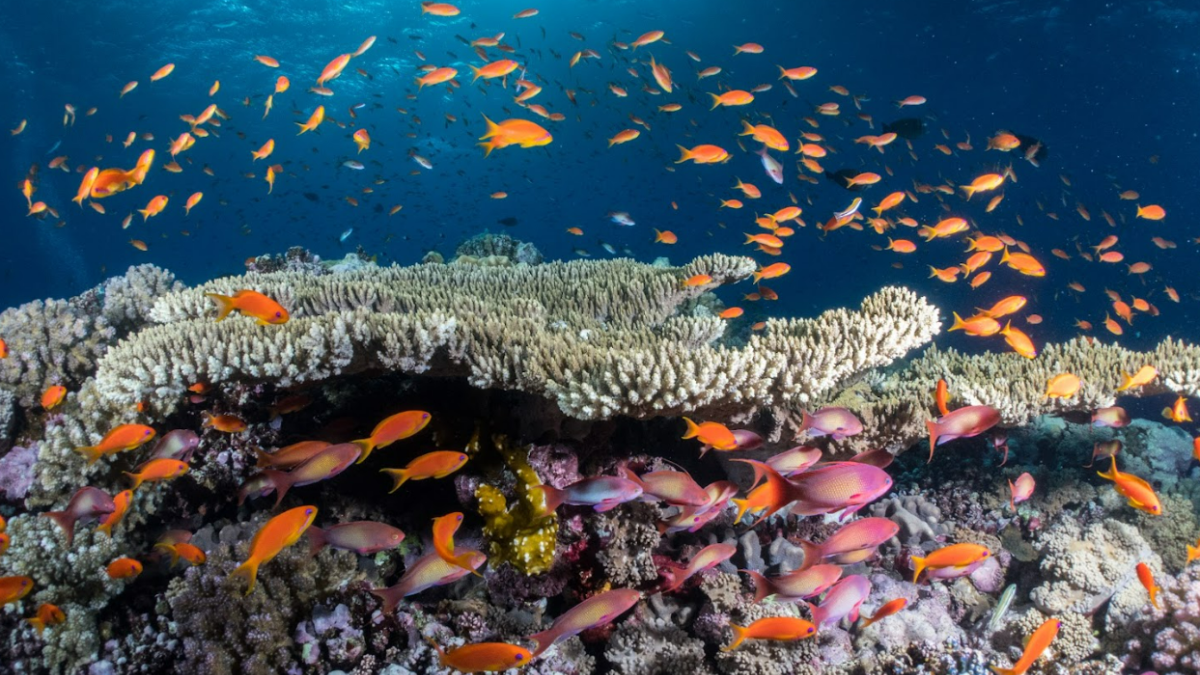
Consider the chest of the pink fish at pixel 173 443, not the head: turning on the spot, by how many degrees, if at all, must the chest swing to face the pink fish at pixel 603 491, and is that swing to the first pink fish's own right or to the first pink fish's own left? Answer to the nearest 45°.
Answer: approximately 45° to the first pink fish's own right

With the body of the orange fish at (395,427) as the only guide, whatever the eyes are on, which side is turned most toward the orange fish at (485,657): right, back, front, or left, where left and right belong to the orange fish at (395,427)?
right

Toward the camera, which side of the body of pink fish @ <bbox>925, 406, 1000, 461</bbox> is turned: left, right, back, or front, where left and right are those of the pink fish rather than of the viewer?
right

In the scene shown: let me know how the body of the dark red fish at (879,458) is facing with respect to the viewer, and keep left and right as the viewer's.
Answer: facing to the right of the viewer

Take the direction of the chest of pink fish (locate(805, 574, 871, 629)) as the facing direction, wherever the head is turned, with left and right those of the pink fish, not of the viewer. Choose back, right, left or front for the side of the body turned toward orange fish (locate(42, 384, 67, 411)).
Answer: back

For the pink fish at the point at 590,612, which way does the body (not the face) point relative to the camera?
to the viewer's right

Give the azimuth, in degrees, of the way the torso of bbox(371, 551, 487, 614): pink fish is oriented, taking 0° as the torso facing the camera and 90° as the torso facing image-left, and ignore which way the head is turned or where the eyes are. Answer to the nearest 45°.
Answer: approximately 270°
